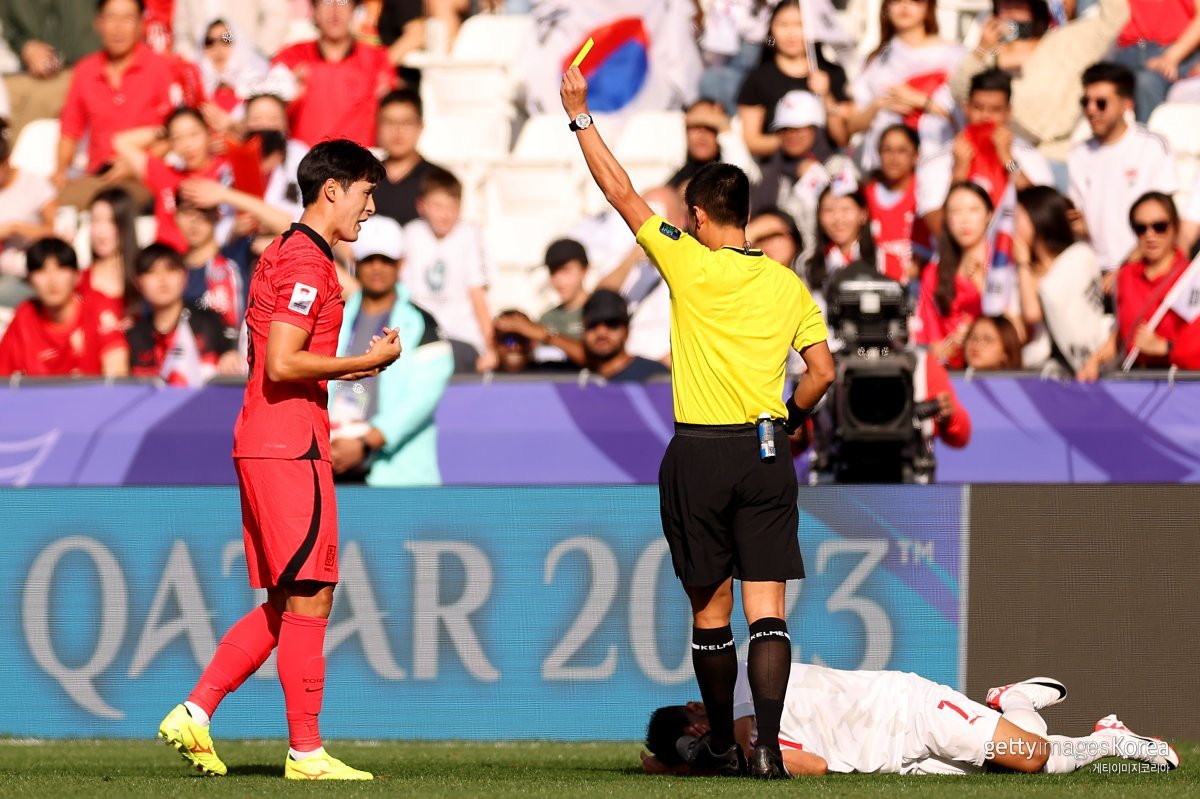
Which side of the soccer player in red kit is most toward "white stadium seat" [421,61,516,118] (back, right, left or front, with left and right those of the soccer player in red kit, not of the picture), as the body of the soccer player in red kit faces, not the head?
left

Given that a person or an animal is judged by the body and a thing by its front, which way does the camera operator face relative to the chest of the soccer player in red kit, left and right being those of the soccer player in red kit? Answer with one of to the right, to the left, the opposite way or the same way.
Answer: to the right

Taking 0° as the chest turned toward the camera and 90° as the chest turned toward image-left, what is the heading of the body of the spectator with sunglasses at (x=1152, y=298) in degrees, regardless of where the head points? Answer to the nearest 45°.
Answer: approximately 0°

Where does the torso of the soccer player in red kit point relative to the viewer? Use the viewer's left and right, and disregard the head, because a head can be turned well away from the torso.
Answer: facing to the right of the viewer

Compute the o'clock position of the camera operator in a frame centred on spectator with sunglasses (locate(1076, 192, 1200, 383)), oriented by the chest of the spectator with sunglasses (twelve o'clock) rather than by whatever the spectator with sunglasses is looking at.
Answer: The camera operator is roughly at 1 o'clock from the spectator with sunglasses.

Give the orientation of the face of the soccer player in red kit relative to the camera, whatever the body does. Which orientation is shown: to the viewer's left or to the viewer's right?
to the viewer's right

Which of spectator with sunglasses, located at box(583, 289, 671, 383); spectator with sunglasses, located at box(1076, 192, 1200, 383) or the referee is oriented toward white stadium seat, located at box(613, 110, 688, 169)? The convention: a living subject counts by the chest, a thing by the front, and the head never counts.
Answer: the referee

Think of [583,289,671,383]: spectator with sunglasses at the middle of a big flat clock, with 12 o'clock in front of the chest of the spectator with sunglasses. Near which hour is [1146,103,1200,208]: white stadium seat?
The white stadium seat is roughly at 8 o'clock from the spectator with sunglasses.

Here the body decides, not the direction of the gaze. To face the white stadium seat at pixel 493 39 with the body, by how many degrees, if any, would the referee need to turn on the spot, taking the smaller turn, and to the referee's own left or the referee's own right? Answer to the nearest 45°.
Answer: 0° — they already face it

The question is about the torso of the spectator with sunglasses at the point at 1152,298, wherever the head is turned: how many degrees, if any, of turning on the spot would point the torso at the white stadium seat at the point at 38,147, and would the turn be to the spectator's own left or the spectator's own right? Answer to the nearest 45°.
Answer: approximately 90° to the spectator's own right

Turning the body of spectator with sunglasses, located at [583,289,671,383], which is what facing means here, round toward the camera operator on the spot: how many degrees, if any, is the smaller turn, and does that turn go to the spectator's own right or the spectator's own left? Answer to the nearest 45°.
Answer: approximately 45° to the spectator's own left

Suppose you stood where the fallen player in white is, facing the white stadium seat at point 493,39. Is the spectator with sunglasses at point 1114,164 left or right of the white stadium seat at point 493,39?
right

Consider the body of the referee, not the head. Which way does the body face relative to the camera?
away from the camera

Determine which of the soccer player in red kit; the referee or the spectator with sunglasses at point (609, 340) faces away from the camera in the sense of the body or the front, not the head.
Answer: the referee

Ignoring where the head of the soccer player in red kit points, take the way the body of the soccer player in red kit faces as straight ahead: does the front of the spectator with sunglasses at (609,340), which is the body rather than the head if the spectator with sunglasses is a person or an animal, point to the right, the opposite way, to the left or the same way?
to the right
